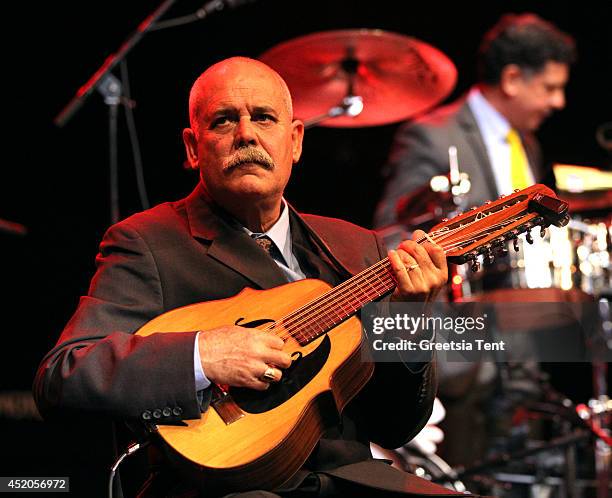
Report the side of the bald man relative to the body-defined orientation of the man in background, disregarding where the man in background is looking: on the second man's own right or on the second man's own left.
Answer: on the second man's own right

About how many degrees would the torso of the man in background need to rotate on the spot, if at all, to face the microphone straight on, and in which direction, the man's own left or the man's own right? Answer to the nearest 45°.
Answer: approximately 90° to the man's own right

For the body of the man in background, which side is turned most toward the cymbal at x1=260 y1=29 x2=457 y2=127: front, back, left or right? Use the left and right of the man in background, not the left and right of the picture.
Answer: right

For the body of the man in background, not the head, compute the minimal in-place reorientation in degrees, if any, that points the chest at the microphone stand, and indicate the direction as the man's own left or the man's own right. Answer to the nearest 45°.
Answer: approximately 90° to the man's own right
